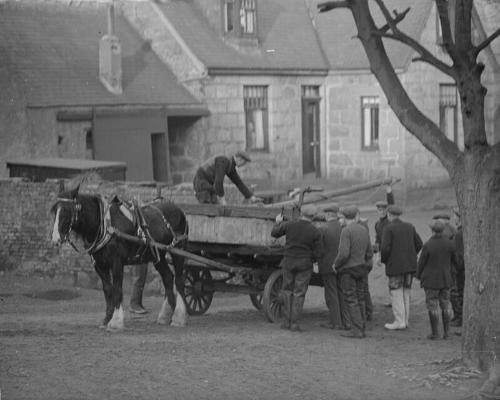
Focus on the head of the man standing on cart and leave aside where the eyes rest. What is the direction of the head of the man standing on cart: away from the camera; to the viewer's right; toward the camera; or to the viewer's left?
to the viewer's right

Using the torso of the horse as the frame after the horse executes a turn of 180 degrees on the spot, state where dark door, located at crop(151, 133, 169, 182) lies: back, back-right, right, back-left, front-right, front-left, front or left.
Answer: front-left

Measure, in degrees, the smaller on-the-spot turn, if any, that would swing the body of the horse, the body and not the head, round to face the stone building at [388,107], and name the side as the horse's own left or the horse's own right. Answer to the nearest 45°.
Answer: approximately 180°

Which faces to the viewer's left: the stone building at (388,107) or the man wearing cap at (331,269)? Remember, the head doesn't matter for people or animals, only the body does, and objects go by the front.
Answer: the man wearing cap

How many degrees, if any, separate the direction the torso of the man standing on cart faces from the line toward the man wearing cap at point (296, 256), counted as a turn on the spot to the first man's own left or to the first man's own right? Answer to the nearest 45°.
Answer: approximately 45° to the first man's own right

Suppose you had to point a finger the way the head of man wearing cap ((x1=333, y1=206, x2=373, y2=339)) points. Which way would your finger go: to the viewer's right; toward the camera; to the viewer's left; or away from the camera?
away from the camera

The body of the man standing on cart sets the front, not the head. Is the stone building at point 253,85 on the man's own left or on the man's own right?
on the man's own left

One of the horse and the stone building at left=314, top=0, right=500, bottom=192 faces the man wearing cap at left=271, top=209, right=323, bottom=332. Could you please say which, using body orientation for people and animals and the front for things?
the stone building

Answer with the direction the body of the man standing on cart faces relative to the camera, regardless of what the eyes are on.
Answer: to the viewer's right

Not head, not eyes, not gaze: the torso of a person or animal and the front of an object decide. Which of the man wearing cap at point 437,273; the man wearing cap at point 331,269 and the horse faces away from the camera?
the man wearing cap at point 437,273

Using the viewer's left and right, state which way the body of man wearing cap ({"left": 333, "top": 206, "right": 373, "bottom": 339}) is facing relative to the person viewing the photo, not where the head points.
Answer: facing away from the viewer and to the left of the viewer

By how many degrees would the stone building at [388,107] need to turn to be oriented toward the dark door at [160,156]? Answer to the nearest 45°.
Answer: approximately 45° to its right

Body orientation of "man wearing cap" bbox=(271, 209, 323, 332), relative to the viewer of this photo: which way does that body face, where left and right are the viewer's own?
facing away from the viewer
